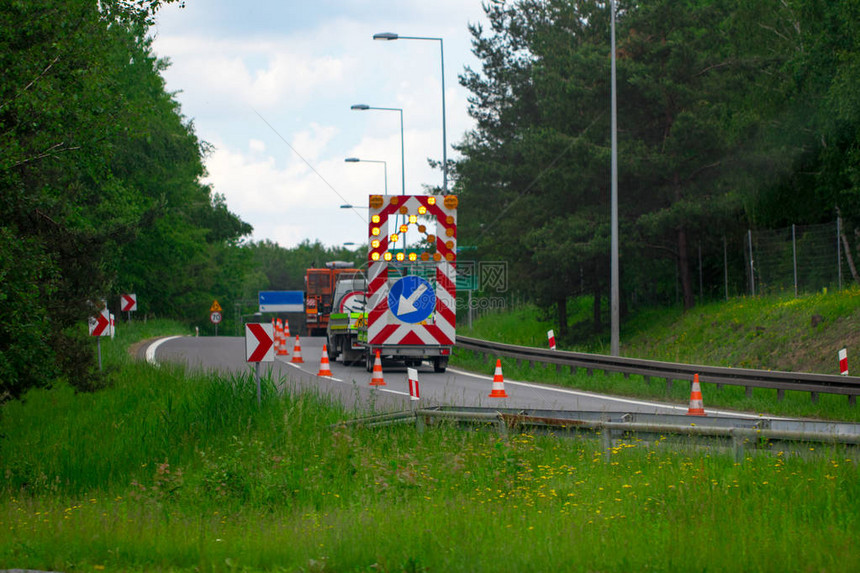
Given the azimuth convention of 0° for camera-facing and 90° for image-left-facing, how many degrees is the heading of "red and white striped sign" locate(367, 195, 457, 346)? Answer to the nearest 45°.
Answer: approximately 0°

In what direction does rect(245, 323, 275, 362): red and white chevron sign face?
toward the camera

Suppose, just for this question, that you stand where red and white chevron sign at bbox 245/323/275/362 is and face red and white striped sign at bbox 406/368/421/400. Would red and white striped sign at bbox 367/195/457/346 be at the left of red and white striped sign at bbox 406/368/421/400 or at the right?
left

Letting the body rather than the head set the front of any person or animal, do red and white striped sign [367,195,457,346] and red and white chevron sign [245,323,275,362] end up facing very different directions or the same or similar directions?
same or similar directions

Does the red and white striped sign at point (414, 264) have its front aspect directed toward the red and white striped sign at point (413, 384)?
yes

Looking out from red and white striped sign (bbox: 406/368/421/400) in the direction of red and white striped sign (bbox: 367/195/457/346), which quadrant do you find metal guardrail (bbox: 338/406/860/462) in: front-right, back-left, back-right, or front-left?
back-right

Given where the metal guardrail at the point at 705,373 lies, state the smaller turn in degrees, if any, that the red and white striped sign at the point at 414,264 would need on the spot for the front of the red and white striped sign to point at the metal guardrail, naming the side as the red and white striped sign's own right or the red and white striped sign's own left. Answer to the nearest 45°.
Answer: approximately 45° to the red and white striped sign's own left

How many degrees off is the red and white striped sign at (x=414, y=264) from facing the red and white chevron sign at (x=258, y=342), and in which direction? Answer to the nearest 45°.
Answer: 0° — it already faces it

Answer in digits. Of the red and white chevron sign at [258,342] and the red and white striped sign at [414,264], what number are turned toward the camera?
2

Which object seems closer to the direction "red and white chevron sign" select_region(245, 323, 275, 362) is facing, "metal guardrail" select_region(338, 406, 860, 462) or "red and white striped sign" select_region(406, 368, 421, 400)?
the metal guardrail

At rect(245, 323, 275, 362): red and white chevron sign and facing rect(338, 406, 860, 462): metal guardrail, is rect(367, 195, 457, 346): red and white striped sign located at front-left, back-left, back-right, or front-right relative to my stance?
back-left

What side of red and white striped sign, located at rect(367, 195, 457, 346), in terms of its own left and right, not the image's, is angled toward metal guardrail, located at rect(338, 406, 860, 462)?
front

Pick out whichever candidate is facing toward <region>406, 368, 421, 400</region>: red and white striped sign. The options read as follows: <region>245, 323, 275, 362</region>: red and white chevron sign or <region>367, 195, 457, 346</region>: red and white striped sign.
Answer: <region>367, 195, 457, 346</region>: red and white striped sign

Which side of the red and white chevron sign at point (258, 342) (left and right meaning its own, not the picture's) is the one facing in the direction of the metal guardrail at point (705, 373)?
left

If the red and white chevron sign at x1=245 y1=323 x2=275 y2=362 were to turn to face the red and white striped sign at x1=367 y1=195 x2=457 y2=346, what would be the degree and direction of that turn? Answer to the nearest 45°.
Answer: approximately 135° to its left
